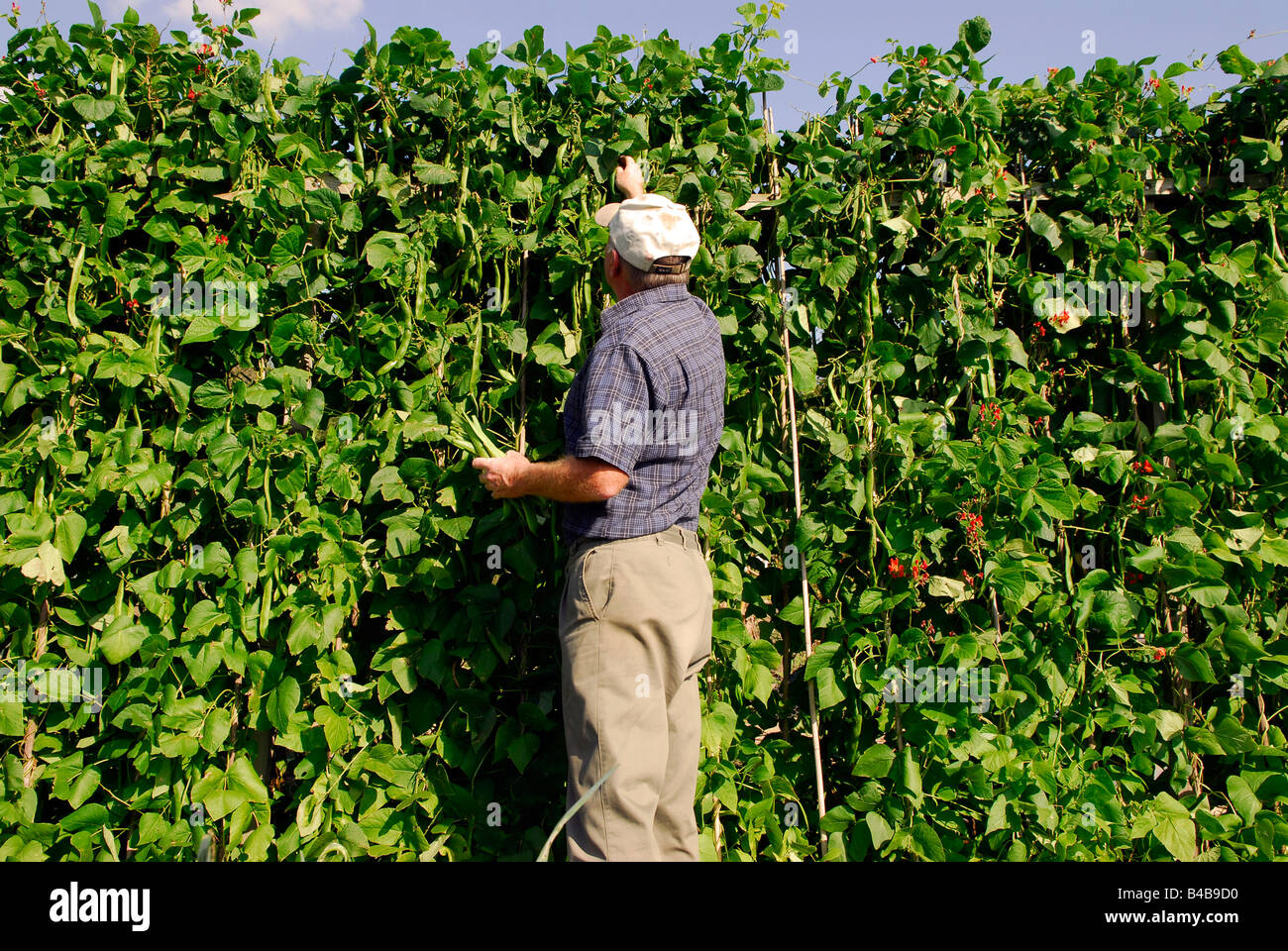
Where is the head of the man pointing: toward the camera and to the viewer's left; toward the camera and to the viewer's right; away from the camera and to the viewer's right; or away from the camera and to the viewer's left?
away from the camera and to the viewer's left

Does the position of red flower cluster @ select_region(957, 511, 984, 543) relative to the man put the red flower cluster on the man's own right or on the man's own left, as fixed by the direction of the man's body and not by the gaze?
on the man's own right

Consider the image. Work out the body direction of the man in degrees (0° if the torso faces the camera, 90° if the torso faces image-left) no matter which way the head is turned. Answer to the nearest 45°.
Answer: approximately 135°

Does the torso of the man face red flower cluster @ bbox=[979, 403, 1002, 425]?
no

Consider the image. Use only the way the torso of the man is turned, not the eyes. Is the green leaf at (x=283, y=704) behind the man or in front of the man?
in front
